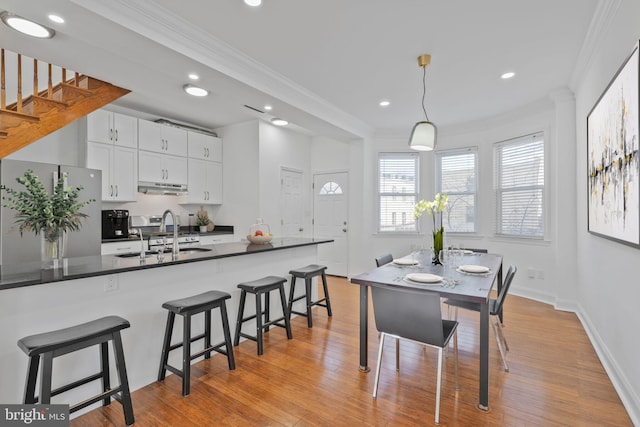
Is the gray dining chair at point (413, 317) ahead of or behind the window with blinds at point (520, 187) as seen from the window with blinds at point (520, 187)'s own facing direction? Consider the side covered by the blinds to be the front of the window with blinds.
ahead

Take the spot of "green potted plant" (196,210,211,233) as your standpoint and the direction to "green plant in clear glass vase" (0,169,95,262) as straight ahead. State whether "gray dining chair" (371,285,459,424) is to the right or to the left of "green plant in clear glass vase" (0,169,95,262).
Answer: left

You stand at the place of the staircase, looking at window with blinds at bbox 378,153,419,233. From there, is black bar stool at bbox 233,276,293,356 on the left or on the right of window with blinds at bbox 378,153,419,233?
right

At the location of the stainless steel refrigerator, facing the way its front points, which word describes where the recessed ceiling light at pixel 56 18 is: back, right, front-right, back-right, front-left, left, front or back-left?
front-right

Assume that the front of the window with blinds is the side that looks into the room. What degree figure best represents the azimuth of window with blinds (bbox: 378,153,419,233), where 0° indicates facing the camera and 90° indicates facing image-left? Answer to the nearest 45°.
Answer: approximately 0°

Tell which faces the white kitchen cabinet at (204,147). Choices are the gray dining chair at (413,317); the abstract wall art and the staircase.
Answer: the abstract wall art

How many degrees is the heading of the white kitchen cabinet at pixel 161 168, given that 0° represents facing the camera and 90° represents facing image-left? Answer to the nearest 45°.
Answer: approximately 315°

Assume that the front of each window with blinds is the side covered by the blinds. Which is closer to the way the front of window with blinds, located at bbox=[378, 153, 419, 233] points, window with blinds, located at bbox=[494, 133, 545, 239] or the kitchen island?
the kitchen island

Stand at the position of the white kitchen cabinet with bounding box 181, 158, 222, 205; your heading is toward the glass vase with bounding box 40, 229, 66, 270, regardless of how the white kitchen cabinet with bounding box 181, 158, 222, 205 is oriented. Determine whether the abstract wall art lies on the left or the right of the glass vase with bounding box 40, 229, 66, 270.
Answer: left

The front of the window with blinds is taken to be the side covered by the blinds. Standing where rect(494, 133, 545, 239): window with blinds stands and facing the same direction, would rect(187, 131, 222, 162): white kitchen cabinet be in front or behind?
in front

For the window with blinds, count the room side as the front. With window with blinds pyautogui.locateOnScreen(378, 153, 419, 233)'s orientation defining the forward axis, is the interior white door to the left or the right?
on its right

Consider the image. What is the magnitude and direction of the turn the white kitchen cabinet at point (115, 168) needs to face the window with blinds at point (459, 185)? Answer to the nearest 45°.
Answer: approximately 45° to its left
